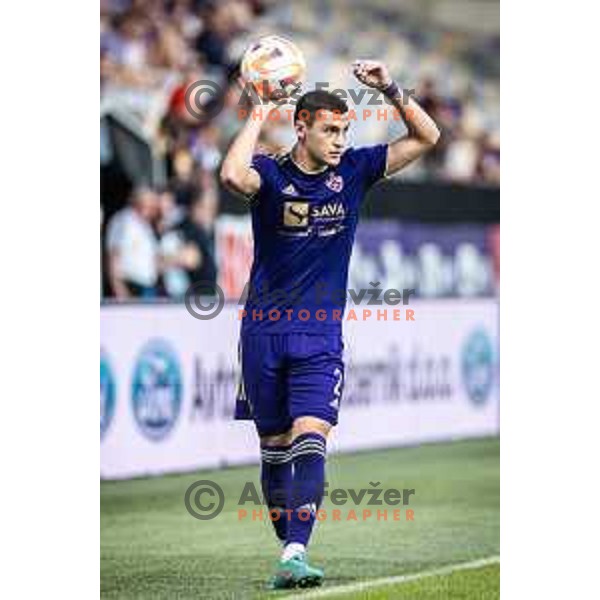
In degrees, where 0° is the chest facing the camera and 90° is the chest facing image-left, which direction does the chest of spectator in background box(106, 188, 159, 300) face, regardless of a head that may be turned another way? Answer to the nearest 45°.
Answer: approximately 315°

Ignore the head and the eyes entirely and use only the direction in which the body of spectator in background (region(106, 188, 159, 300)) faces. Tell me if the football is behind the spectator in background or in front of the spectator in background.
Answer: in front

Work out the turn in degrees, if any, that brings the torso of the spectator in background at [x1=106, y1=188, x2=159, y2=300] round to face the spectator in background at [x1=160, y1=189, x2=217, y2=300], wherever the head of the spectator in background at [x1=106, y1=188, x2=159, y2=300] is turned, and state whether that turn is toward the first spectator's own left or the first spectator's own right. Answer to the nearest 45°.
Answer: approximately 90° to the first spectator's own left

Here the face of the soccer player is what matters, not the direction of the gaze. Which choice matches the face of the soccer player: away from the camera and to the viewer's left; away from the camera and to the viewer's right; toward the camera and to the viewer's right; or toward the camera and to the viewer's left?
toward the camera and to the viewer's right

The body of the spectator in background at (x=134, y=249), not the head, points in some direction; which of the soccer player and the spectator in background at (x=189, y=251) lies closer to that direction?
the soccer player
